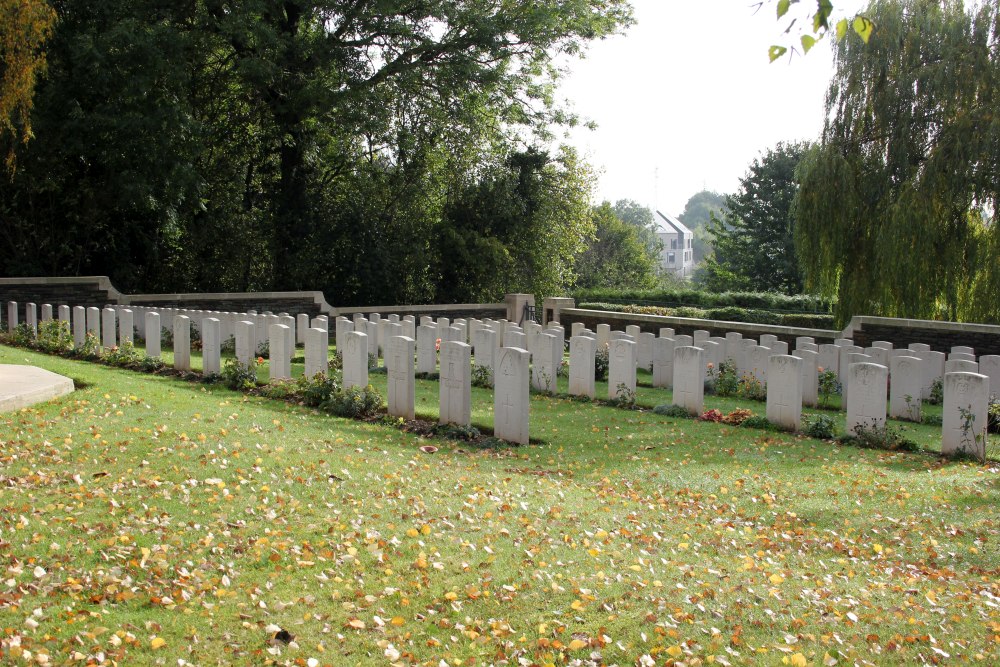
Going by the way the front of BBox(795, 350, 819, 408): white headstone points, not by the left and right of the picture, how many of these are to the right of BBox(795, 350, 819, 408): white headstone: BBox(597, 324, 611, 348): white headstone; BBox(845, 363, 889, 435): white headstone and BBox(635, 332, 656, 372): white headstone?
2

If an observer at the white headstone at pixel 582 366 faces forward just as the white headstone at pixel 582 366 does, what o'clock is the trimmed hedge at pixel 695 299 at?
The trimmed hedge is roughly at 5 o'clock from the white headstone.

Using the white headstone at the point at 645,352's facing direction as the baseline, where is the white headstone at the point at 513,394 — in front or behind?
in front

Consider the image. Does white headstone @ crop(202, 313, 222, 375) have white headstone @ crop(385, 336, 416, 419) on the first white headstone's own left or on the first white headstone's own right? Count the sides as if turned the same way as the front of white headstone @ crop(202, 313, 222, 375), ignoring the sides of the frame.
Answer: on the first white headstone's own left

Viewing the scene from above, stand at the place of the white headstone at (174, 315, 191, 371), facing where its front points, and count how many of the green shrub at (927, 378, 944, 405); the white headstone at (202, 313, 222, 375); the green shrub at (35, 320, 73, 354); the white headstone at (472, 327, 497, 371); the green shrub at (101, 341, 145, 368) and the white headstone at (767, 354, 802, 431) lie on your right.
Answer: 2

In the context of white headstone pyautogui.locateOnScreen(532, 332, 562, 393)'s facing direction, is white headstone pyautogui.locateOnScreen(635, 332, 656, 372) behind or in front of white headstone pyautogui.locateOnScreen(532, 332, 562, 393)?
behind

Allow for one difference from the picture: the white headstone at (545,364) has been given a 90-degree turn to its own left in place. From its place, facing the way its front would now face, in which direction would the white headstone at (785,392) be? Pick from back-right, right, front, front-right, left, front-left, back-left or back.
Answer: front

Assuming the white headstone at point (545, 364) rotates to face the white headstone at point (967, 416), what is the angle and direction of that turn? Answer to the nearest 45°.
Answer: approximately 90° to its left

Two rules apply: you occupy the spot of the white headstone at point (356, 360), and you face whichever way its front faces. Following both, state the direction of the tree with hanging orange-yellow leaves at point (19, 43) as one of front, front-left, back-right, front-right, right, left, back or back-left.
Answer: right

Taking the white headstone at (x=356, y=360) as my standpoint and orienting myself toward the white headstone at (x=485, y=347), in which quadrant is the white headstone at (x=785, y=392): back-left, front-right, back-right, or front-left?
front-right

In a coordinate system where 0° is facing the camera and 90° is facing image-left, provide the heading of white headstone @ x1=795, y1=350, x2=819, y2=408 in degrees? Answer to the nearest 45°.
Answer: approximately 45°

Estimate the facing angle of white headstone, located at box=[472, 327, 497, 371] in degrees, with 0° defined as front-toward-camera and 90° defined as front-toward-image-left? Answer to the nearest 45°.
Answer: approximately 45°

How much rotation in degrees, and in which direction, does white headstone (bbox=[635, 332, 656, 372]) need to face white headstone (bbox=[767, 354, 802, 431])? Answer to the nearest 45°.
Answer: approximately 45° to its left
